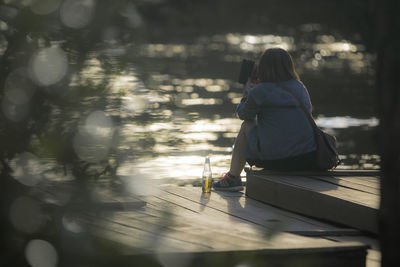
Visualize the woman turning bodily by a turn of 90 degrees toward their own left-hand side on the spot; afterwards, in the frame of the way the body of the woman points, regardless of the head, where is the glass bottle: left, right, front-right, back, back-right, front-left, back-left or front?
front-right

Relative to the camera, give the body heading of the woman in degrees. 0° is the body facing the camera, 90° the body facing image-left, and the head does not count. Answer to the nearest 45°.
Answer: approximately 135°

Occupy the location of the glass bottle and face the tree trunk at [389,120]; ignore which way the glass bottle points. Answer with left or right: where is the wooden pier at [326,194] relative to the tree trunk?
left
